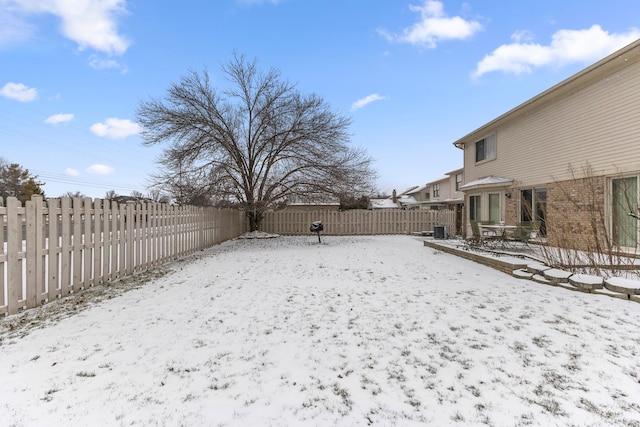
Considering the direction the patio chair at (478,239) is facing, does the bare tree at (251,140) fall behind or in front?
behind

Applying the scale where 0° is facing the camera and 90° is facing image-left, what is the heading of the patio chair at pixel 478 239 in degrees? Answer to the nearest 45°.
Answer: approximately 270°

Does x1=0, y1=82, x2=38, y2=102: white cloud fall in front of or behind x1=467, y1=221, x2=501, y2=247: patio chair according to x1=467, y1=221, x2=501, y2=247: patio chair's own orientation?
behind

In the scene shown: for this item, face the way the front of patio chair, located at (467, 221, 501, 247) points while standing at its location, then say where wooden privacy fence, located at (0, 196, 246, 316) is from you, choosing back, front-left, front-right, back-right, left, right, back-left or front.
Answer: back-right

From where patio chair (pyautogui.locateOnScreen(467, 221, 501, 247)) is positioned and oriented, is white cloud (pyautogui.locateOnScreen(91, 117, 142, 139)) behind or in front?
behind
